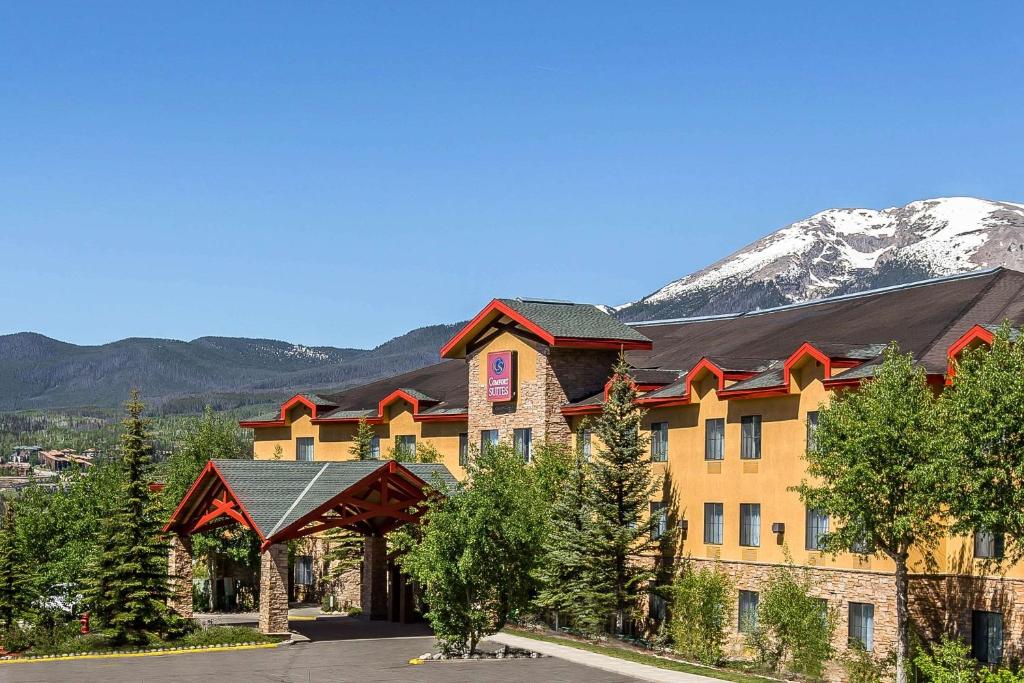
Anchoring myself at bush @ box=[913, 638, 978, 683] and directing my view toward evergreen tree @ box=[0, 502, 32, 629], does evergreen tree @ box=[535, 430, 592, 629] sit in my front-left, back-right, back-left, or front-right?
front-right

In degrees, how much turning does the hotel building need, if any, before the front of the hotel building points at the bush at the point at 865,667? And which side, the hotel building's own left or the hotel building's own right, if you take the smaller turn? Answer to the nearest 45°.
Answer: approximately 45° to the hotel building's own left

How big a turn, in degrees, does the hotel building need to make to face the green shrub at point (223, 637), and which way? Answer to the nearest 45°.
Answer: approximately 45° to its right

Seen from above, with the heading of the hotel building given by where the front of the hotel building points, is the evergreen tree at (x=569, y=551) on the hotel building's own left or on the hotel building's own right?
on the hotel building's own right

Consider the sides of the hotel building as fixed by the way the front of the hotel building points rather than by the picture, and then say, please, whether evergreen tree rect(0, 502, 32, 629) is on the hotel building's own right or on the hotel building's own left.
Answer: on the hotel building's own right

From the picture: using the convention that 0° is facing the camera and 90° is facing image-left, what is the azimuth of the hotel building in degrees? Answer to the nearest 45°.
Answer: approximately 45°

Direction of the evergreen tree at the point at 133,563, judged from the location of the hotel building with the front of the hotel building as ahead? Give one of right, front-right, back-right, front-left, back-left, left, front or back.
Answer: front-right
